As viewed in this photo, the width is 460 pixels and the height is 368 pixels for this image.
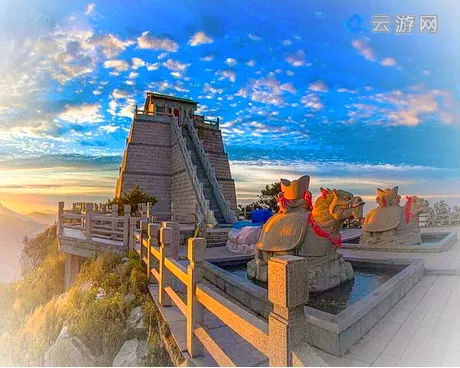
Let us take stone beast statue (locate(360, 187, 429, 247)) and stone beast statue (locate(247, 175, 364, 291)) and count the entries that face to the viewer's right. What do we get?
2

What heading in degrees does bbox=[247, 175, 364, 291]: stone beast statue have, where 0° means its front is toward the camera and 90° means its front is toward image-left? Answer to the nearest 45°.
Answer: approximately 270°

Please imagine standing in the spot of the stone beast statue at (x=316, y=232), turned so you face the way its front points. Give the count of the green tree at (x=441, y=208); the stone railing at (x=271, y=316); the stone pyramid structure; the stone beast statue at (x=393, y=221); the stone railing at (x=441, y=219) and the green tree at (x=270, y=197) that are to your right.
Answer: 1

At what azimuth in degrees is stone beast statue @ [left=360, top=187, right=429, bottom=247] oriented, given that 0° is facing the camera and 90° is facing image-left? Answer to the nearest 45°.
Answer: approximately 270°

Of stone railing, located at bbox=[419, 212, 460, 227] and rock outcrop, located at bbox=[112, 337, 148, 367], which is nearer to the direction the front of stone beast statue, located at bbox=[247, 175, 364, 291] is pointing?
the stone railing

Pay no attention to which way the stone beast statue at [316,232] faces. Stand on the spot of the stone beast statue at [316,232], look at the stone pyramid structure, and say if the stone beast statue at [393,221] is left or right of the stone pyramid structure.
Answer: right

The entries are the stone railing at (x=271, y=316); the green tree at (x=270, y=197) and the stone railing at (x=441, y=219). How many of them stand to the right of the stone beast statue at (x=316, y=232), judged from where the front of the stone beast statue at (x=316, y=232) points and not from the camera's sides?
1

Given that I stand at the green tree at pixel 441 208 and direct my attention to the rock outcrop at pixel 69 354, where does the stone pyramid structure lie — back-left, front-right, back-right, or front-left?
front-right

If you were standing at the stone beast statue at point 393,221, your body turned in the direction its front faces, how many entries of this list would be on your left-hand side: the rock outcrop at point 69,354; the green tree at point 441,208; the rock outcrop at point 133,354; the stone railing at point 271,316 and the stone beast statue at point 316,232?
1

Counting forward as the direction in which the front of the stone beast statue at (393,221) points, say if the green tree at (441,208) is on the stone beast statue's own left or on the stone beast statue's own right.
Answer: on the stone beast statue's own left

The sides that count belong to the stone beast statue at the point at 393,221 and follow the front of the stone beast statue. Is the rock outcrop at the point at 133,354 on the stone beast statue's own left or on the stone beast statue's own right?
on the stone beast statue's own right

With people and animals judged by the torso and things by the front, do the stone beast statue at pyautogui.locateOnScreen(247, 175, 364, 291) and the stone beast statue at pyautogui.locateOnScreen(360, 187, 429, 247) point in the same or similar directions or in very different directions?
same or similar directions
